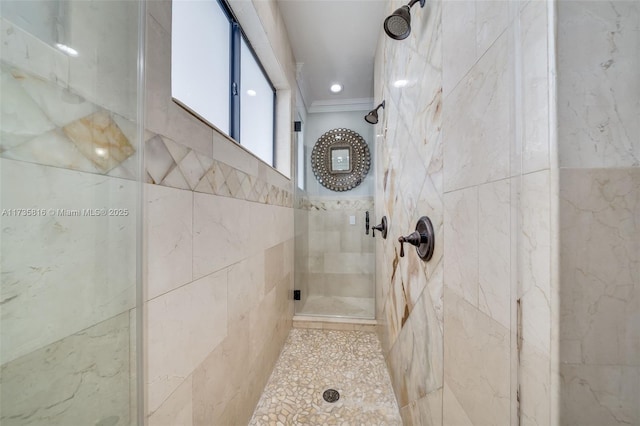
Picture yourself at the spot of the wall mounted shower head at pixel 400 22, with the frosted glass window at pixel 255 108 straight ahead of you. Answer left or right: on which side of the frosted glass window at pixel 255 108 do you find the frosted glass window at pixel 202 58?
left

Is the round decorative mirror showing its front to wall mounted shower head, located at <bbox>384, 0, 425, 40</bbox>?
yes

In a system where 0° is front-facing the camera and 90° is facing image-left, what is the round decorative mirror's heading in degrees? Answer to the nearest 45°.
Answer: approximately 0°

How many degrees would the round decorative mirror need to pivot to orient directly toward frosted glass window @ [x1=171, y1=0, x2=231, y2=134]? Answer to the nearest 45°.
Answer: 0° — it already faces it
